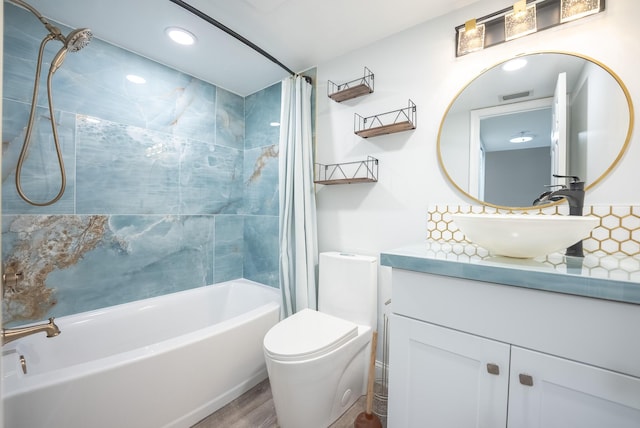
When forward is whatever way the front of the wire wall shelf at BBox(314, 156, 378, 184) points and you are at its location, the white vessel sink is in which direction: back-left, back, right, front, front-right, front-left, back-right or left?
left

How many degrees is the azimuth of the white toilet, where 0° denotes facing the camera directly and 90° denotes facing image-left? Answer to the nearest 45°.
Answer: approximately 45°

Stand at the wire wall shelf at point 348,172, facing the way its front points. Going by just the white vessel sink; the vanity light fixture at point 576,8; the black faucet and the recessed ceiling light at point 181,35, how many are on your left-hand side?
3

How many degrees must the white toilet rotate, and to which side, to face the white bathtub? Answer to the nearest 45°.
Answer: approximately 45° to its right

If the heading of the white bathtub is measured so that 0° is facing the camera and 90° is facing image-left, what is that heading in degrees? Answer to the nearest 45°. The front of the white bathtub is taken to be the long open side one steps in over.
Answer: approximately 315°
